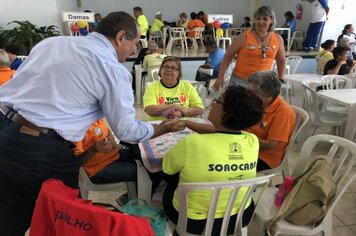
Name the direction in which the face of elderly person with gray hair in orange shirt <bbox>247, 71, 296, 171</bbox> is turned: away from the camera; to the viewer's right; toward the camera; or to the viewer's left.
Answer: to the viewer's left

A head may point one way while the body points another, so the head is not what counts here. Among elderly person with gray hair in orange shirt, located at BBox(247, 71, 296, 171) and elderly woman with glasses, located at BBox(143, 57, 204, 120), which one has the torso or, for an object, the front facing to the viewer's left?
elderly person with gray hair in orange shirt, located at BBox(247, 71, 296, 171)

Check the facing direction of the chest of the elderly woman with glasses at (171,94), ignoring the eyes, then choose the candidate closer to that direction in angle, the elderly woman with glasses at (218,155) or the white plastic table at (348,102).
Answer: the elderly woman with glasses

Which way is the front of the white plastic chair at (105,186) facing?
to the viewer's right

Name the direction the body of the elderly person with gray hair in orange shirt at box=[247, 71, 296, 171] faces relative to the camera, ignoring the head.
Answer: to the viewer's left

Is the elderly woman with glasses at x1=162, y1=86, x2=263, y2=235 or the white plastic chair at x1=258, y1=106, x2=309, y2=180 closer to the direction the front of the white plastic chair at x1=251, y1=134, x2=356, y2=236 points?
the elderly woman with glasses

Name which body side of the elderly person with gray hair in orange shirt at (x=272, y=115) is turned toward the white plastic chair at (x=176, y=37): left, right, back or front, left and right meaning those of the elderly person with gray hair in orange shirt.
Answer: right

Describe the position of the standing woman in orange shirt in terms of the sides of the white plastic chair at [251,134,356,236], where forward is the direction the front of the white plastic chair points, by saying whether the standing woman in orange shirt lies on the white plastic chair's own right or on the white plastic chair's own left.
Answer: on the white plastic chair's own right
